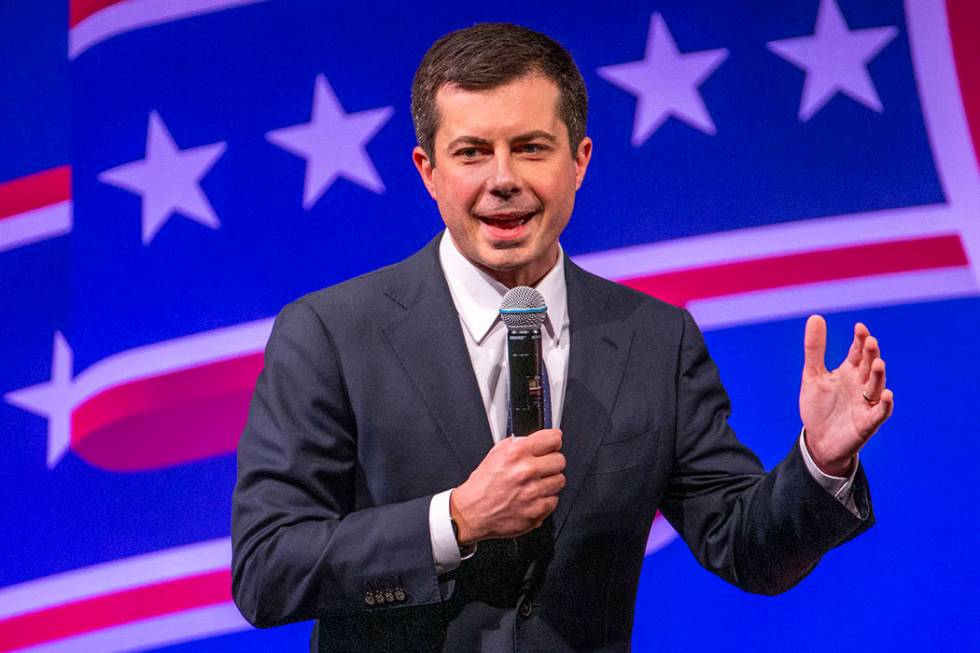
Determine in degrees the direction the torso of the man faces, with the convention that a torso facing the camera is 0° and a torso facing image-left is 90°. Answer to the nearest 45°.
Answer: approximately 0°
